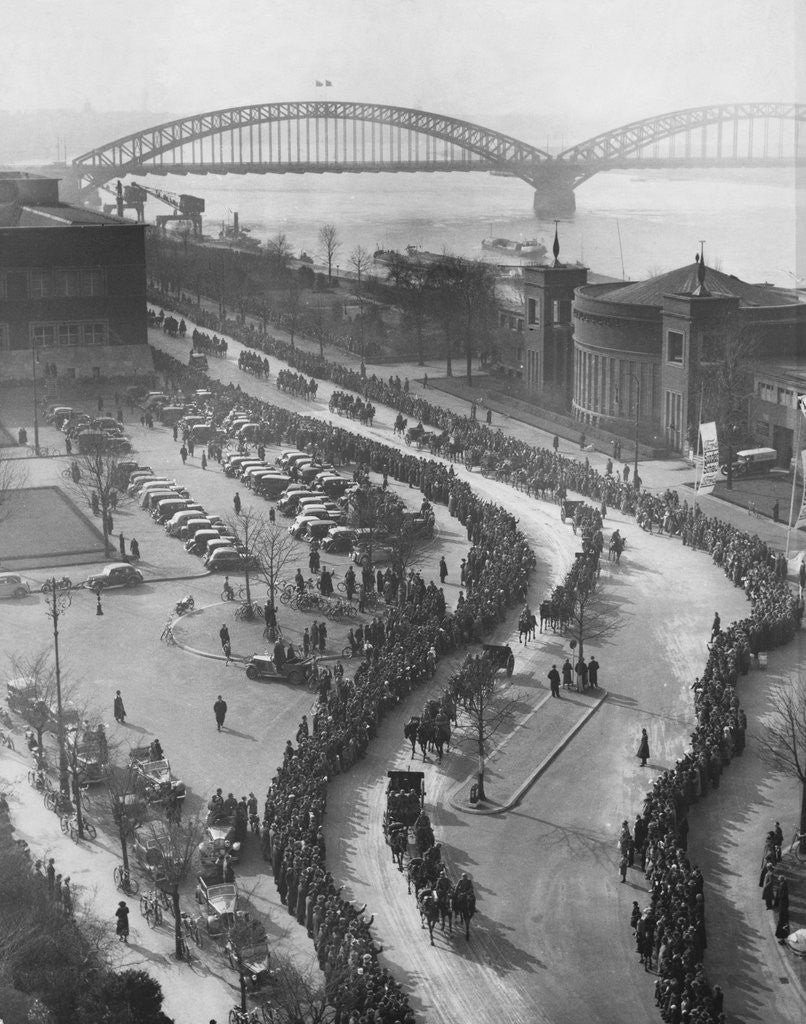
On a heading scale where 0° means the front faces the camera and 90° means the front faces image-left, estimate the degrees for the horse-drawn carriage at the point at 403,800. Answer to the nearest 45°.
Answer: approximately 0°

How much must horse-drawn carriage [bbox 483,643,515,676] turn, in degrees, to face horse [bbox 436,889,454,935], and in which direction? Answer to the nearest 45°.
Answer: approximately 45° to its left

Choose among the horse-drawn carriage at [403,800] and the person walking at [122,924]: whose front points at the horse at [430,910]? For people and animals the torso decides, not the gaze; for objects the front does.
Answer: the horse-drawn carriage

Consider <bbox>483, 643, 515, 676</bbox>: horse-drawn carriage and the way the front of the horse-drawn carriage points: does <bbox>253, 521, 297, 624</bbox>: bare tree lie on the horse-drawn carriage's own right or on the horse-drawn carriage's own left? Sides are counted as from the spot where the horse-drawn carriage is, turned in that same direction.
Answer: on the horse-drawn carriage's own right

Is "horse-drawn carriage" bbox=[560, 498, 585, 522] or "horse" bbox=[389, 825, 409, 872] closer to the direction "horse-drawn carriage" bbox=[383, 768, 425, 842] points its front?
the horse

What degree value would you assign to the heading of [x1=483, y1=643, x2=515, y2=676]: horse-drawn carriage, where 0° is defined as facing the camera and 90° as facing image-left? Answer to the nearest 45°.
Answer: approximately 45°

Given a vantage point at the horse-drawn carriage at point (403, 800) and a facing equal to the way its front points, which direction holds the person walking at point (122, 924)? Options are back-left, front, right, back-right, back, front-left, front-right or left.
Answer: front-right
